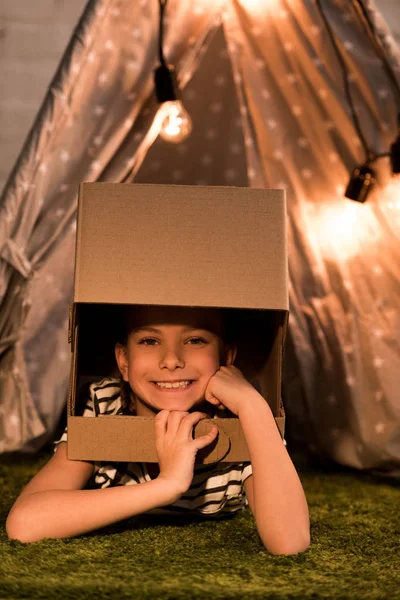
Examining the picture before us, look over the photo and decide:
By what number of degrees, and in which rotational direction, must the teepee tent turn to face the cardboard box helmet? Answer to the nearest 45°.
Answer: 0° — it already faces it

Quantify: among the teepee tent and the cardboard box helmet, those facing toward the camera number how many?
2

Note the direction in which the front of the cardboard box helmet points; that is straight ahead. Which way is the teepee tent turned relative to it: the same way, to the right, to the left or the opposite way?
the same way

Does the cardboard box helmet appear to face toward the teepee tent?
no

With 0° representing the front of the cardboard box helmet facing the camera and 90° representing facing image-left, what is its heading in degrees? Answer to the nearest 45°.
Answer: approximately 0°

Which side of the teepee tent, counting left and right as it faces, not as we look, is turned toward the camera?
front
